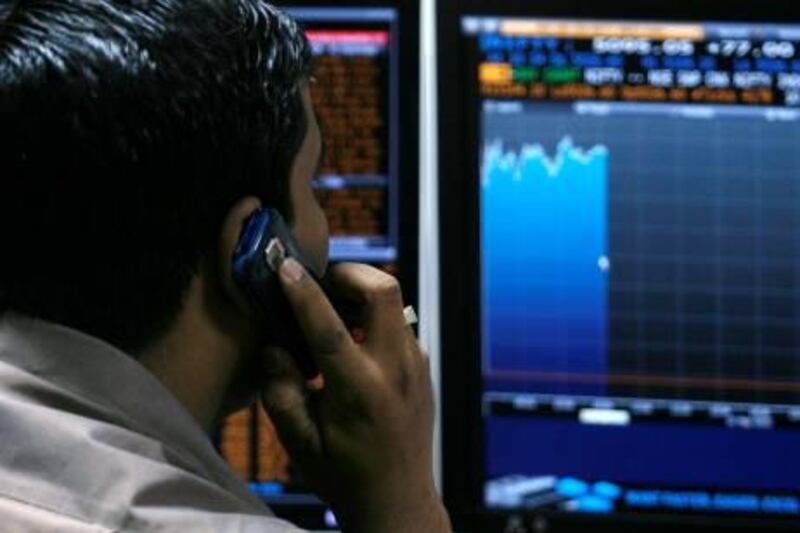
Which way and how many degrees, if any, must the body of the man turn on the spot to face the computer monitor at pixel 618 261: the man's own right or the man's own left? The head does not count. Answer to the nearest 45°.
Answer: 0° — they already face it

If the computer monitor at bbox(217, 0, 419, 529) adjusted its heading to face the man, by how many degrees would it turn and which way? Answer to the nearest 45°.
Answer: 0° — it already faces them

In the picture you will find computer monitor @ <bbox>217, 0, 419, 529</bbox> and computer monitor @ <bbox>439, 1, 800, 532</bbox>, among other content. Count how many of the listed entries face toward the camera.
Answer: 2

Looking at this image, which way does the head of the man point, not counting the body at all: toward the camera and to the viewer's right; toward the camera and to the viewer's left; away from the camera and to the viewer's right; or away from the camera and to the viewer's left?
away from the camera and to the viewer's right

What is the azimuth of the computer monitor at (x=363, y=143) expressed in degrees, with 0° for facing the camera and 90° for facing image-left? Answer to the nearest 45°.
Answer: approximately 0°

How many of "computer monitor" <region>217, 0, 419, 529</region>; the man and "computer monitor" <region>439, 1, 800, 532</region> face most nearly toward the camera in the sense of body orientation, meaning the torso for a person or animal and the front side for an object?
2
